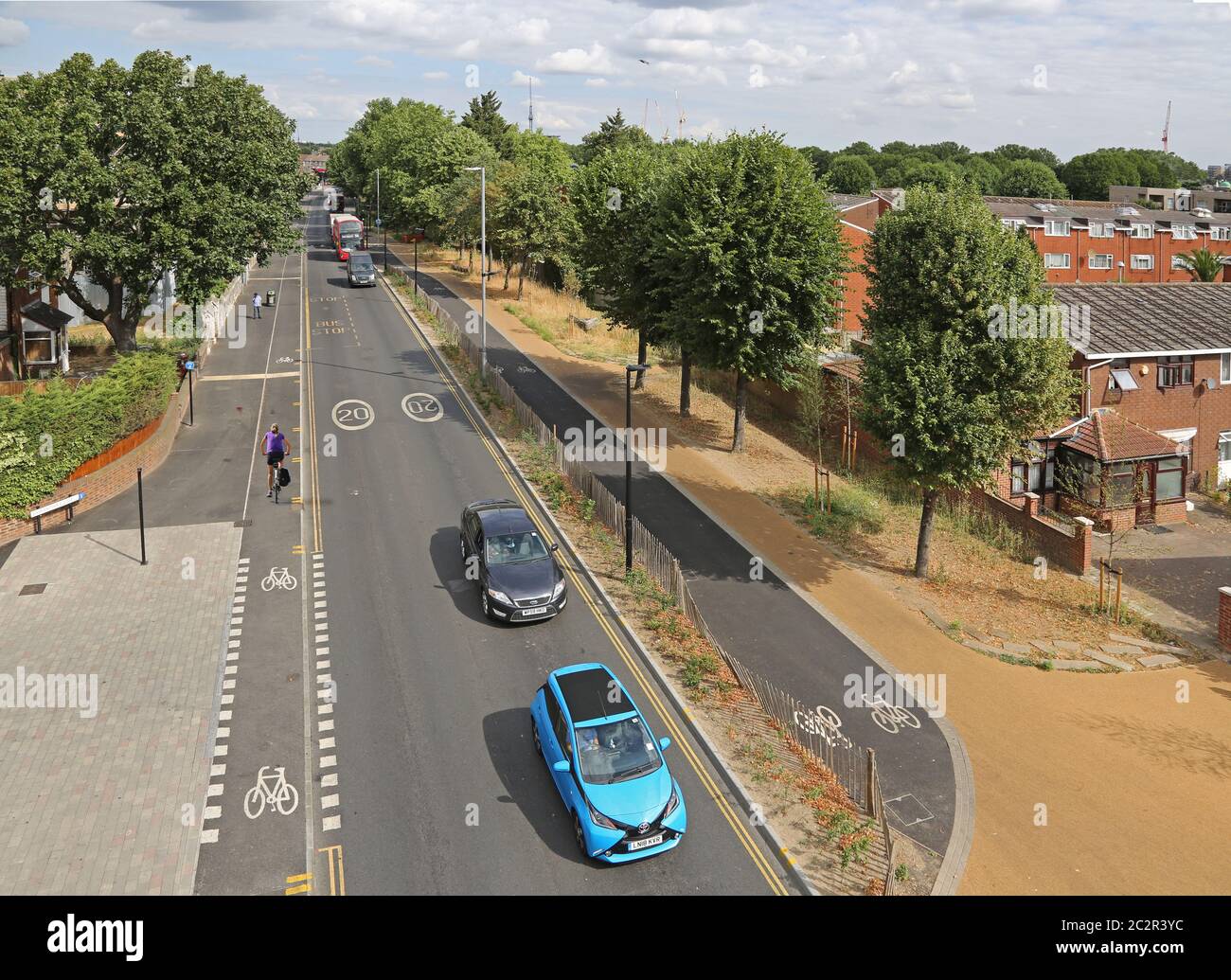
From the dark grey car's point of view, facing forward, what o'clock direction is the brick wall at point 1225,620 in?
The brick wall is roughly at 9 o'clock from the dark grey car.

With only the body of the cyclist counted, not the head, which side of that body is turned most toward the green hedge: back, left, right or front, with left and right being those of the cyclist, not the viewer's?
left

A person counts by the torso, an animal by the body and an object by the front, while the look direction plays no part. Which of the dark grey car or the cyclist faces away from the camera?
the cyclist

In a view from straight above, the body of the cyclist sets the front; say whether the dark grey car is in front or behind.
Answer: behind

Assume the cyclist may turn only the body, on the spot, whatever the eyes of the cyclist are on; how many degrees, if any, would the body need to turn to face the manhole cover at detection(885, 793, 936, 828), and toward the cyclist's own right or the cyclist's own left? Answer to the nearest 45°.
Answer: approximately 135° to the cyclist's own right

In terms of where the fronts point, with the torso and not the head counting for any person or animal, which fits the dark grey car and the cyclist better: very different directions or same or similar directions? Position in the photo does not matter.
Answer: very different directions

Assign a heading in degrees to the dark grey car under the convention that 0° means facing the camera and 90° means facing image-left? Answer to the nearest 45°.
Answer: approximately 0°

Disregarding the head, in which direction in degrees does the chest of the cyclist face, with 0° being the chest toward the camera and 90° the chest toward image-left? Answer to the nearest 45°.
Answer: approximately 180°

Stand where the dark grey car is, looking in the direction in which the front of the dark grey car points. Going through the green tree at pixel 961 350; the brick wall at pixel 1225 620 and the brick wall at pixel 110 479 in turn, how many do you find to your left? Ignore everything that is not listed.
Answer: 2

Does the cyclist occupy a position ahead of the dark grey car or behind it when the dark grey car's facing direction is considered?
behind

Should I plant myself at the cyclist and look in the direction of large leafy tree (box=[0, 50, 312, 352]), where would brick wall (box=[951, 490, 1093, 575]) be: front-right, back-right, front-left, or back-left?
back-right

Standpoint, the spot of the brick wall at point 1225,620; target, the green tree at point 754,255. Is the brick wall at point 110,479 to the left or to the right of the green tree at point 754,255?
left
